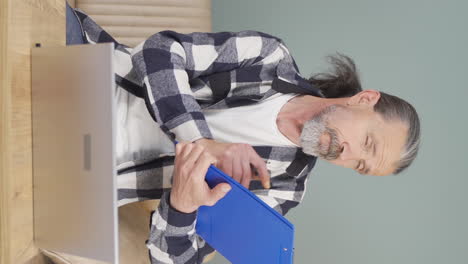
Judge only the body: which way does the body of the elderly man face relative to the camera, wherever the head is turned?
toward the camera

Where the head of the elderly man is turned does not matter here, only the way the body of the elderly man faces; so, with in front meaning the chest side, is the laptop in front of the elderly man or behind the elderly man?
in front

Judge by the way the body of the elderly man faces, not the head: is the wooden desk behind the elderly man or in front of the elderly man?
in front
